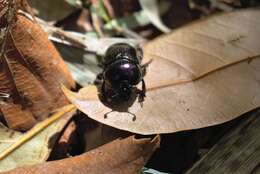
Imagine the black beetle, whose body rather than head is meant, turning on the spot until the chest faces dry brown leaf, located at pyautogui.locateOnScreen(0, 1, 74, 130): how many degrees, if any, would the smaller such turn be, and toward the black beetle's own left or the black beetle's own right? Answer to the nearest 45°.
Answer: approximately 90° to the black beetle's own right

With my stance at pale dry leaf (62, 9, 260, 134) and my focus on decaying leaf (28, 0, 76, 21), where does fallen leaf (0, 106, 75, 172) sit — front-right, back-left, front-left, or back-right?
front-left

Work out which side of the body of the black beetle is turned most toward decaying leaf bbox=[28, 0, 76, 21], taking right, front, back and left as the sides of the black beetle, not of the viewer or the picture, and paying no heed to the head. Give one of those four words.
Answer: back

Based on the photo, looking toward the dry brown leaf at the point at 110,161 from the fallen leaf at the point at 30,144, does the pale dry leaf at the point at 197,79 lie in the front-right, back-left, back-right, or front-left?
front-left

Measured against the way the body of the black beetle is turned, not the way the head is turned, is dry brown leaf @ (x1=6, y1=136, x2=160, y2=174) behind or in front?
in front

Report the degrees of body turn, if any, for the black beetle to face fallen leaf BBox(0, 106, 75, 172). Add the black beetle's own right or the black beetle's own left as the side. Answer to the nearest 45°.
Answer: approximately 45° to the black beetle's own right

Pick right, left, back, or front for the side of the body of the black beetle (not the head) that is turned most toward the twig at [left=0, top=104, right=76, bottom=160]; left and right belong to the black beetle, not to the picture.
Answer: right

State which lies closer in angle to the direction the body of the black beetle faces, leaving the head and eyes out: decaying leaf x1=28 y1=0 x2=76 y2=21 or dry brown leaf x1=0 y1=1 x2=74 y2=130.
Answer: the dry brown leaf

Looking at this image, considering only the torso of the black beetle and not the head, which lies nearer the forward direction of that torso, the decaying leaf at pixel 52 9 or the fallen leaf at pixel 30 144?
the fallen leaf

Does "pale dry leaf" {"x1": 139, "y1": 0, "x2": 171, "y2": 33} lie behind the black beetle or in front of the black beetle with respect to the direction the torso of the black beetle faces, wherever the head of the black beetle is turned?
behind

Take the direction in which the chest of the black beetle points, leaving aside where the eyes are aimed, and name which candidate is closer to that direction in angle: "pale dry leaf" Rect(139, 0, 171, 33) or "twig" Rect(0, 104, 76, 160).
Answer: the twig

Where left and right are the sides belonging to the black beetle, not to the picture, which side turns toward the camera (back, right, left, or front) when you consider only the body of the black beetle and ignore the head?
front
